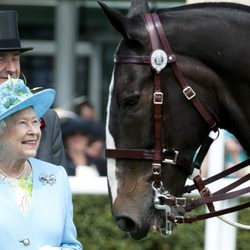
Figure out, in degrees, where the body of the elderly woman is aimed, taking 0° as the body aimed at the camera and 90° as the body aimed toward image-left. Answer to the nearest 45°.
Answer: approximately 315°

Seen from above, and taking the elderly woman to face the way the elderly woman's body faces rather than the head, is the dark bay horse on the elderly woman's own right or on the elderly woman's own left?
on the elderly woman's own left

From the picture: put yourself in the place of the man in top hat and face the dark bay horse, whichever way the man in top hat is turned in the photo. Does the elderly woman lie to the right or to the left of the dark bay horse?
right
